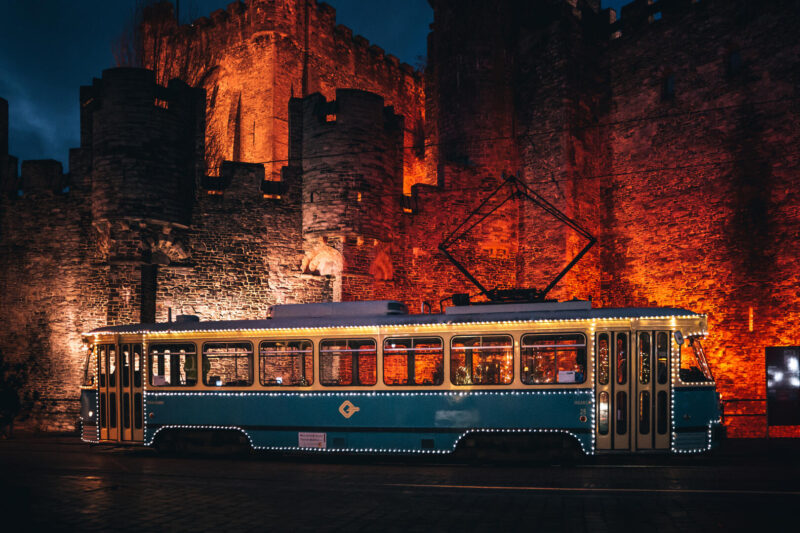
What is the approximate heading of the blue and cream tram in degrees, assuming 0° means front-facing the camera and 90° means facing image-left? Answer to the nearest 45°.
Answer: approximately 270°

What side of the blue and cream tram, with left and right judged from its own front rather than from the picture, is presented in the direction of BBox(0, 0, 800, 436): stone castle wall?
left
